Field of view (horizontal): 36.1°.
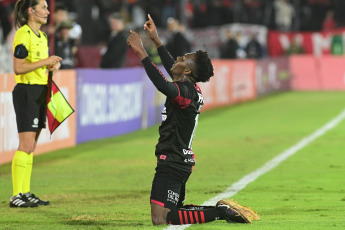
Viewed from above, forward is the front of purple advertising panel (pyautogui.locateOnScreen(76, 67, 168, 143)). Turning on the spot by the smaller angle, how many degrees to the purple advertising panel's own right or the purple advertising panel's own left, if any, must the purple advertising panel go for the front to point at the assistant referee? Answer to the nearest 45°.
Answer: approximately 45° to the purple advertising panel's own right

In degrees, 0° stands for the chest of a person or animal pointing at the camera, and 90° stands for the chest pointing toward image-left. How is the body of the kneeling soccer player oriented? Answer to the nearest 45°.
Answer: approximately 90°

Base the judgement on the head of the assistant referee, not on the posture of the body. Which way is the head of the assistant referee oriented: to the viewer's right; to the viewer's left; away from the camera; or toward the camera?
to the viewer's right

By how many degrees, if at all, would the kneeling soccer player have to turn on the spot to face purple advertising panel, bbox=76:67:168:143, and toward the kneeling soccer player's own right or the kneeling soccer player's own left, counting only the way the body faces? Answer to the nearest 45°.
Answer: approximately 90° to the kneeling soccer player's own right

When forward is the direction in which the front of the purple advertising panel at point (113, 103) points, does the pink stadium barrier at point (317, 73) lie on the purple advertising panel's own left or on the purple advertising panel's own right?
on the purple advertising panel's own left

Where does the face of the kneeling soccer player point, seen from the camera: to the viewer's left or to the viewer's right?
to the viewer's left

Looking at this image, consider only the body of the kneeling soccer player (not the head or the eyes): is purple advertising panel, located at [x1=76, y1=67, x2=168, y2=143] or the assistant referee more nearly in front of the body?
the assistant referee

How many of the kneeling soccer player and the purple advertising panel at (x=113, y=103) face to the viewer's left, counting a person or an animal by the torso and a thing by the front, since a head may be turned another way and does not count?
1
